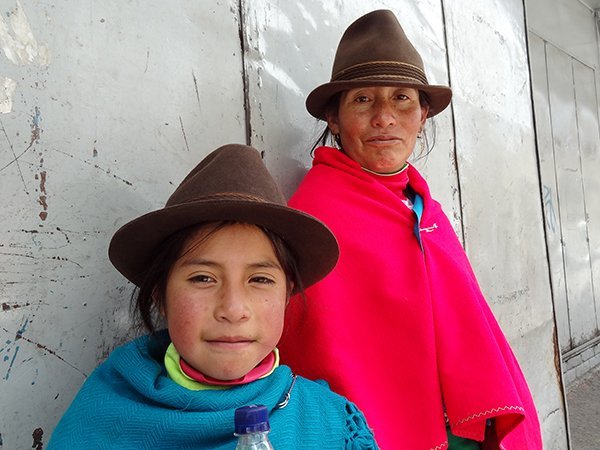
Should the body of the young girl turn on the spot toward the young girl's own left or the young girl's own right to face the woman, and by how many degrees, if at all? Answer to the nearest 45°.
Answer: approximately 135° to the young girl's own left

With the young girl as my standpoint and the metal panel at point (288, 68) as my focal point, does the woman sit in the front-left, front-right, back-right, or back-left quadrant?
front-right

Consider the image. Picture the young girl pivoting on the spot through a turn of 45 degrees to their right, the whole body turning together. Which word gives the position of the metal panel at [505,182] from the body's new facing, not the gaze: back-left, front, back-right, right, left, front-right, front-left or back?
back

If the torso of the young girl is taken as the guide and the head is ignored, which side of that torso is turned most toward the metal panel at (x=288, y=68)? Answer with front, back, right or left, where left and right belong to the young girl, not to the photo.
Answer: back

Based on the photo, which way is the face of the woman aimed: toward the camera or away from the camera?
toward the camera

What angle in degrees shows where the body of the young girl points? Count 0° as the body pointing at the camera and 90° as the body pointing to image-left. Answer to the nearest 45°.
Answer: approximately 0°
